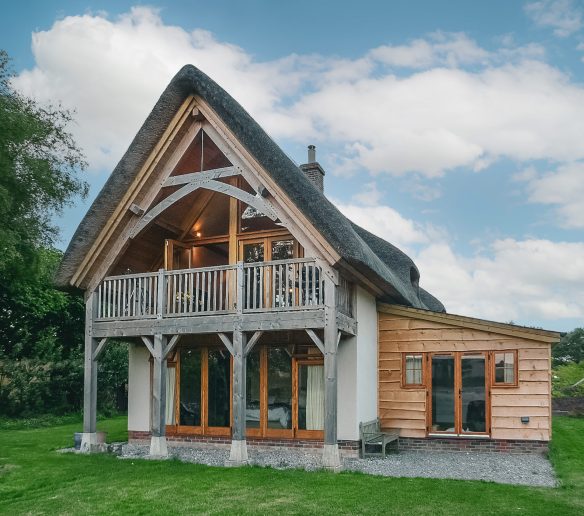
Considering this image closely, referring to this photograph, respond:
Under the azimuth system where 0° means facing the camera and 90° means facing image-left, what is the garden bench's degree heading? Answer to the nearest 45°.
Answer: approximately 315°

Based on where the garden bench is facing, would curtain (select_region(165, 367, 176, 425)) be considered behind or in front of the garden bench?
behind

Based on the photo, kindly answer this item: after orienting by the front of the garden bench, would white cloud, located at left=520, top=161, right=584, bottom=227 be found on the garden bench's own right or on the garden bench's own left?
on the garden bench's own left

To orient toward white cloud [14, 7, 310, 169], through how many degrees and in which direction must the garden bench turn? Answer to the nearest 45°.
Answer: approximately 180°
